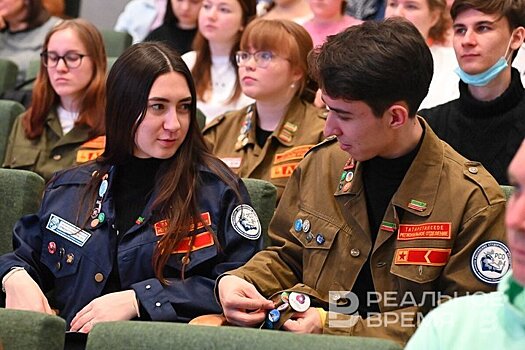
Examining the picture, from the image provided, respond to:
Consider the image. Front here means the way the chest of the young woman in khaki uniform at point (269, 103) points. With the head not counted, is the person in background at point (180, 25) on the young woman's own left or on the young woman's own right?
on the young woman's own right

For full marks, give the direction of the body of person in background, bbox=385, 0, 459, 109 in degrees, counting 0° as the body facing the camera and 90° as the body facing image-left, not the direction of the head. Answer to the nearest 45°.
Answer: approximately 45°

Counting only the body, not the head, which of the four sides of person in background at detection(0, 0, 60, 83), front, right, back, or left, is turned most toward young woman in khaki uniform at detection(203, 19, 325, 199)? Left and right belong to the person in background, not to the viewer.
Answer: left

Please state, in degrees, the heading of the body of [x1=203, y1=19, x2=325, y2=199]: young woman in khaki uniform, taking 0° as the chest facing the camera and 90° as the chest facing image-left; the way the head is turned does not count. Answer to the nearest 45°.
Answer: approximately 45°

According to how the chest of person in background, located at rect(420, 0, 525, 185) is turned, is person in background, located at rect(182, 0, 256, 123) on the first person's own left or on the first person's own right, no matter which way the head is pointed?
on the first person's own right

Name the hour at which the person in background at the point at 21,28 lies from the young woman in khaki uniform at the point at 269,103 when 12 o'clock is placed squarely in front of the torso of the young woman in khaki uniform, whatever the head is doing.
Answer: The person in background is roughly at 3 o'clock from the young woman in khaki uniform.

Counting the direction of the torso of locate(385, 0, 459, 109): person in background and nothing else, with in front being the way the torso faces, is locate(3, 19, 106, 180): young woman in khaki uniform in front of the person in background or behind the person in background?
in front

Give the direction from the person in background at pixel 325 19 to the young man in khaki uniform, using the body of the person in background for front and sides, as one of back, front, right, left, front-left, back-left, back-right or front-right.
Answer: front-left

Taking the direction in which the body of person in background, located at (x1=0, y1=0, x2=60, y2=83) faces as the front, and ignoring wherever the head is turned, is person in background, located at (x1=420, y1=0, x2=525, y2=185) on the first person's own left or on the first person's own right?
on the first person's own left
